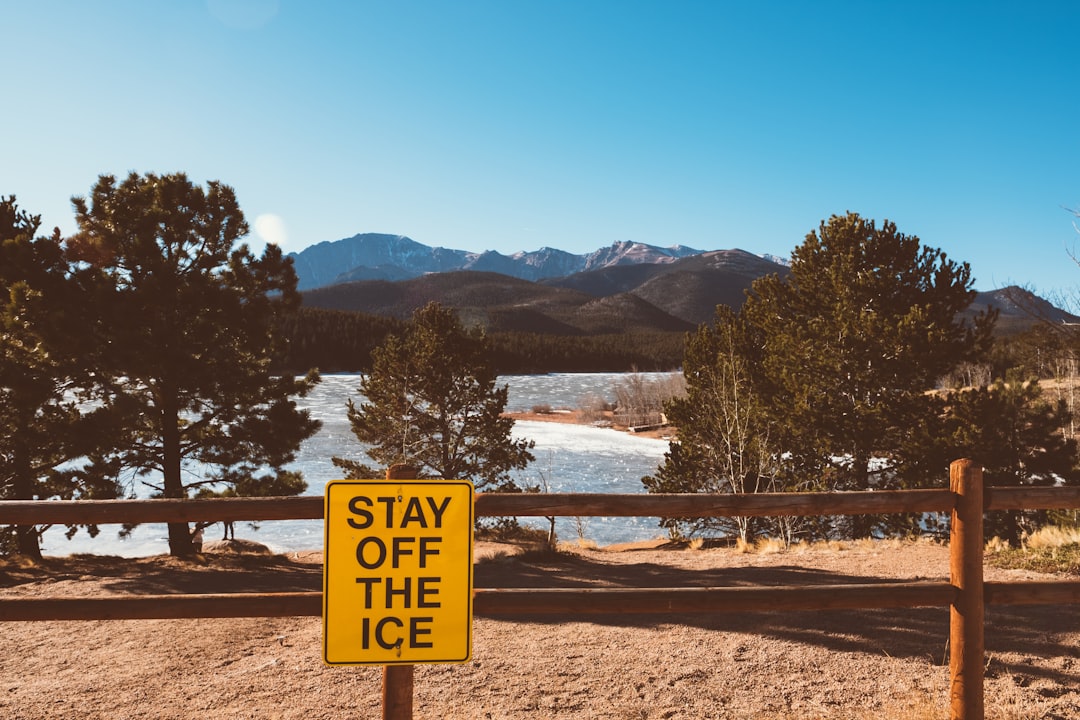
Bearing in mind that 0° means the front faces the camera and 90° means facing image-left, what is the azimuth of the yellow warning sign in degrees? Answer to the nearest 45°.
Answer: approximately 0°

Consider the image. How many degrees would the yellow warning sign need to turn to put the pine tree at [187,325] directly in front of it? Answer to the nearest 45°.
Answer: approximately 180°

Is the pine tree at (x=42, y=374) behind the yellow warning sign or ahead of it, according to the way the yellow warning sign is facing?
behind

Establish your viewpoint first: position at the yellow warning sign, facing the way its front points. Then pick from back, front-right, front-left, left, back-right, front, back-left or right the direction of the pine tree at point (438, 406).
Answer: back

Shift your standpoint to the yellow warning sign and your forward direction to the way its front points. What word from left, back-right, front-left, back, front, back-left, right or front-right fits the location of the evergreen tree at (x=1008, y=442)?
back-left

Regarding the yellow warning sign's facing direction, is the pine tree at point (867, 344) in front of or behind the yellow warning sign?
behind
